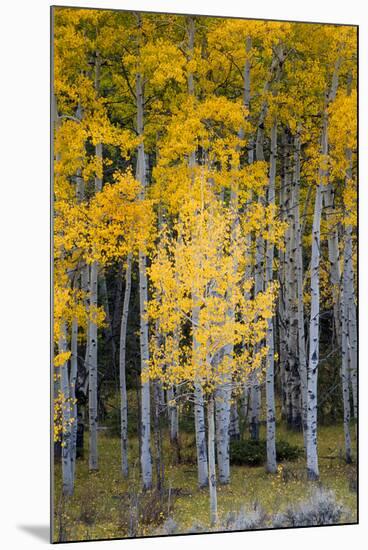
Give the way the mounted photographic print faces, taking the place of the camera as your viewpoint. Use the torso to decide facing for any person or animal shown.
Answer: facing the viewer and to the right of the viewer
